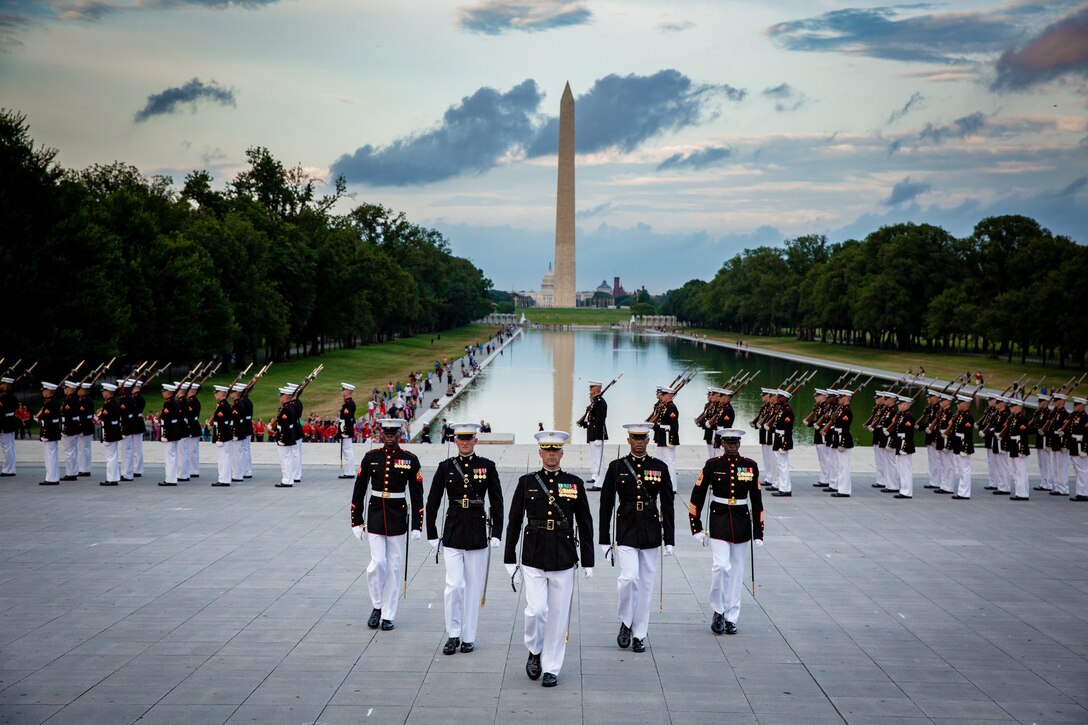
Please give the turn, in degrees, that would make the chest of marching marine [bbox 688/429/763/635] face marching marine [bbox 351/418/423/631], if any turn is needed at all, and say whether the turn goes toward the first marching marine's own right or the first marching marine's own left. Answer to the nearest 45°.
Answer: approximately 90° to the first marching marine's own right

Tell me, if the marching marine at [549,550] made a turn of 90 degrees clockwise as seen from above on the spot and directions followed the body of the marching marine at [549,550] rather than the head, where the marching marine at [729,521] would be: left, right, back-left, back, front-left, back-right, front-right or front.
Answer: back-right

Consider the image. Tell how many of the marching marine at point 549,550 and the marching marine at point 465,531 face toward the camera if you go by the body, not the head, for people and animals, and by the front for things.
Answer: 2

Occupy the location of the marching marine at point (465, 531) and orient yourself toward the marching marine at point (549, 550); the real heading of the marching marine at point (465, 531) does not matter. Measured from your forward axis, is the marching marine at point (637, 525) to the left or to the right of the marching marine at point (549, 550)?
left

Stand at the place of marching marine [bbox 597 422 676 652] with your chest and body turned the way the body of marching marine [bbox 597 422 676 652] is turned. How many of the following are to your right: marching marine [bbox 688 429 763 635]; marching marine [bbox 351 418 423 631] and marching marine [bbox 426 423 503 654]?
2

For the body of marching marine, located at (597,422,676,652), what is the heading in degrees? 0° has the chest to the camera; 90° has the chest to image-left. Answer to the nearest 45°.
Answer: approximately 0°

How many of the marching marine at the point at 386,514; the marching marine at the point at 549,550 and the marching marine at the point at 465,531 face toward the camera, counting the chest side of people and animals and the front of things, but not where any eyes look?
3

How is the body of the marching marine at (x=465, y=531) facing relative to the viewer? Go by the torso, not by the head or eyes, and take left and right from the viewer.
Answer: facing the viewer

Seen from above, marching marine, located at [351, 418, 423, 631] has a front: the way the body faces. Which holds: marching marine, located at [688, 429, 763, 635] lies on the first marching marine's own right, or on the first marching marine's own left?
on the first marching marine's own left
